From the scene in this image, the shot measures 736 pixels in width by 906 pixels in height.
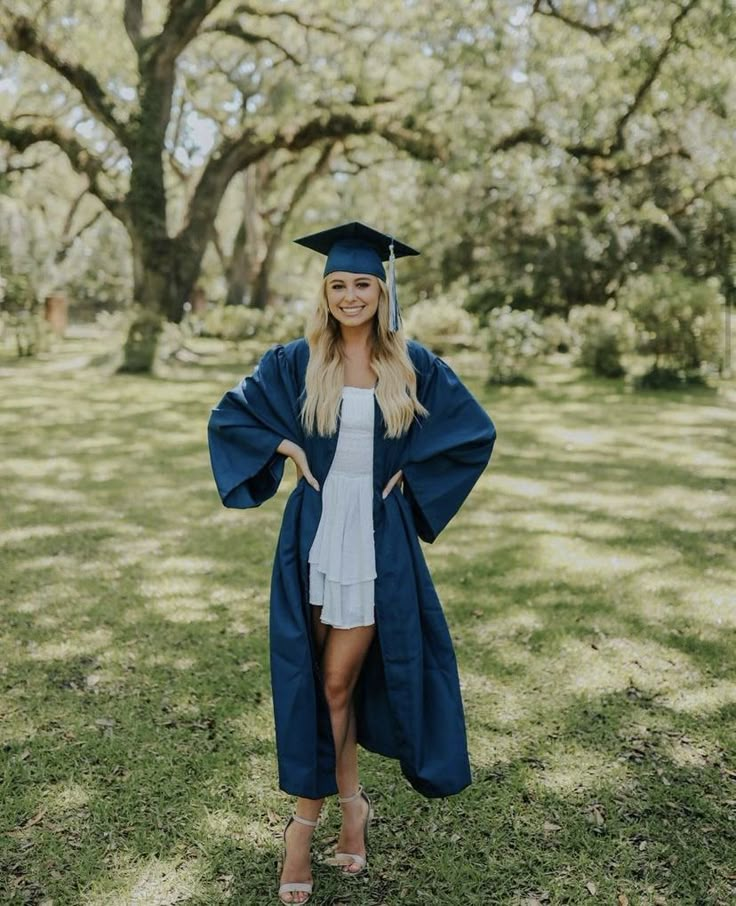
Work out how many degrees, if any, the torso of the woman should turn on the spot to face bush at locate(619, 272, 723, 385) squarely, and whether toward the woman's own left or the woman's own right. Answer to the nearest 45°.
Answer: approximately 135° to the woman's own left

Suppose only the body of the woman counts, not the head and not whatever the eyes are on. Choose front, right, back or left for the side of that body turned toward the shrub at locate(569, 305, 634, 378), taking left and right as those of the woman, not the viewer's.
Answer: back

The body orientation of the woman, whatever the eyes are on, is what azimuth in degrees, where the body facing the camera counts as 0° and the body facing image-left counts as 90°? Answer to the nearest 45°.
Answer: approximately 0°

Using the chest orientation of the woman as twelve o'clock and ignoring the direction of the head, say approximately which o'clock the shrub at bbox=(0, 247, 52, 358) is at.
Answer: The shrub is roughly at 5 o'clock from the woman.

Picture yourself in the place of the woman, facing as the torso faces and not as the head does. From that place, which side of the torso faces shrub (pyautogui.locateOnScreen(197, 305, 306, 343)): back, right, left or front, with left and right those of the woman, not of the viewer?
back

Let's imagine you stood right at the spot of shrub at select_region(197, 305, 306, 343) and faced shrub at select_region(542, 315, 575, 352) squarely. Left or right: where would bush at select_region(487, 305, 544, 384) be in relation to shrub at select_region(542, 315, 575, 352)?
right

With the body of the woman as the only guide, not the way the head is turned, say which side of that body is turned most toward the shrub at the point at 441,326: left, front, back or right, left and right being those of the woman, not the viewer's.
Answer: back
